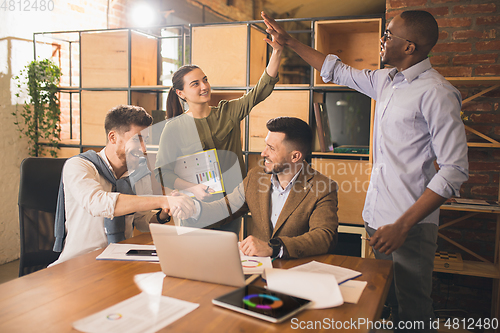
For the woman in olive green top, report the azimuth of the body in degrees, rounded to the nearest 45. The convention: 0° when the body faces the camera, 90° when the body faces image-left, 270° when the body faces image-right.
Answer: approximately 315°

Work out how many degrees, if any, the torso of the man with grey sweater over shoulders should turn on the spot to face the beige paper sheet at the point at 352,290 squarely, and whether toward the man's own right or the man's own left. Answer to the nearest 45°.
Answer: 0° — they already face it

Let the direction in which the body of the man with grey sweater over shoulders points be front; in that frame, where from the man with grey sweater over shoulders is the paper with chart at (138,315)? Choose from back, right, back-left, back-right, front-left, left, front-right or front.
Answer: front-right

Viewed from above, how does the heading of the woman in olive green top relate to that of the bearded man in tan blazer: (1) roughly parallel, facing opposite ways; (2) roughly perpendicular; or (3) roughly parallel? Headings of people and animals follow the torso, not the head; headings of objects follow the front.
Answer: roughly perpendicular

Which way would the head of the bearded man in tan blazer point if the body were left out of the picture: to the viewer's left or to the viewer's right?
to the viewer's left

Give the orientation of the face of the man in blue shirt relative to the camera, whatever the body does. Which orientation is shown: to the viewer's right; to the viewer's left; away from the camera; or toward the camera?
to the viewer's left
